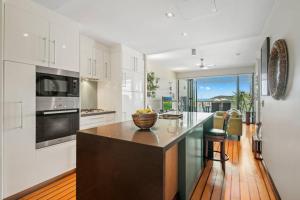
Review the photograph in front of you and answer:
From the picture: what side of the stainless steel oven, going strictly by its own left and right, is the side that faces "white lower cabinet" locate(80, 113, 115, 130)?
left

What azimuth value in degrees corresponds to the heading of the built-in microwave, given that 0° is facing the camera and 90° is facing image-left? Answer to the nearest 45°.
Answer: approximately 315°

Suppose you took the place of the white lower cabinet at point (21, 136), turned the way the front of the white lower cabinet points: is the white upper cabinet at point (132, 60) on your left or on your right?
on your left

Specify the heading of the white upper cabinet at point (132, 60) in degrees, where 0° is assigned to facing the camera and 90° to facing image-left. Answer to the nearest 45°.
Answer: approximately 315°

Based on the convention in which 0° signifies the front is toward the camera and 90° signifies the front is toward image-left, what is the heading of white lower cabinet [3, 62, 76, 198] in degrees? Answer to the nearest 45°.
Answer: approximately 315°

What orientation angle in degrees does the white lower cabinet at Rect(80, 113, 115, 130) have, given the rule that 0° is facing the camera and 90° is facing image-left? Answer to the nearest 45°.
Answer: approximately 315°
